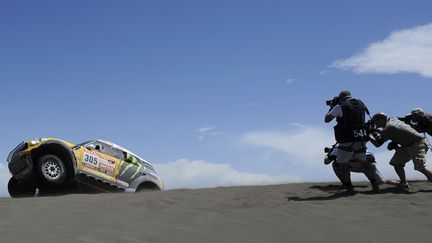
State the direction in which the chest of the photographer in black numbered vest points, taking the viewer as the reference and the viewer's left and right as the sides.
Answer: facing away from the viewer and to the left of the viewer

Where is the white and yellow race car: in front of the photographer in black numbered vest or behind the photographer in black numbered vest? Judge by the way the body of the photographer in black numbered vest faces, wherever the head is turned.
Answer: in front

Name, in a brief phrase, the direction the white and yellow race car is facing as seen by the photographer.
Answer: facing the viewer and to the left of the viewer

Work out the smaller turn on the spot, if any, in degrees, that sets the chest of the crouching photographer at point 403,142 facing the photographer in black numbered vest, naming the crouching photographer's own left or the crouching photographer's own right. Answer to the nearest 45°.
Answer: approximately 45° to the crouching photographer's own left

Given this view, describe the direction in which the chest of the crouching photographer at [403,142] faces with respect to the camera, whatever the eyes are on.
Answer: to the viewer's left

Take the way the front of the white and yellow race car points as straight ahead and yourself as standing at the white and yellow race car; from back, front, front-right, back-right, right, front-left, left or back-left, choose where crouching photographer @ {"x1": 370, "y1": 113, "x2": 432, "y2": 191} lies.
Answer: left

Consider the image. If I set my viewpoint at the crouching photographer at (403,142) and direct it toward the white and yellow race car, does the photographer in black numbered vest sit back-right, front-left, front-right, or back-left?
front-left
